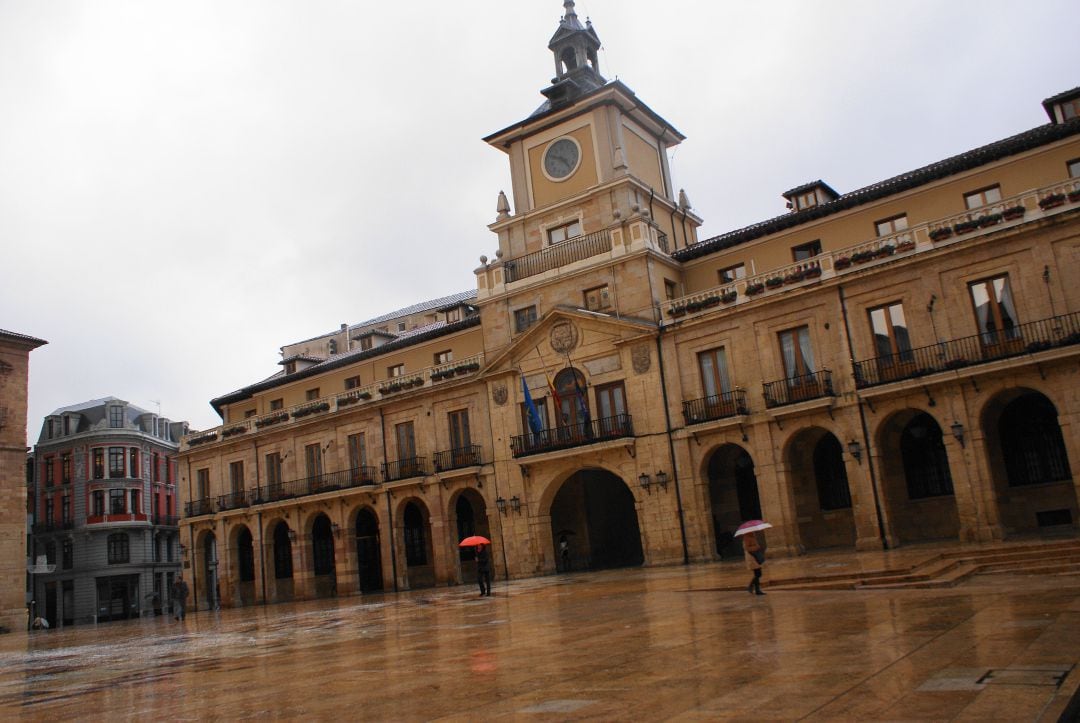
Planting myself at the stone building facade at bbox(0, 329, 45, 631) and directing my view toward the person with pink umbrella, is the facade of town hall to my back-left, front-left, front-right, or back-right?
front-left

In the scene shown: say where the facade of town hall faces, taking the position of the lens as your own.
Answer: facing the viewer and to the left of the viewer

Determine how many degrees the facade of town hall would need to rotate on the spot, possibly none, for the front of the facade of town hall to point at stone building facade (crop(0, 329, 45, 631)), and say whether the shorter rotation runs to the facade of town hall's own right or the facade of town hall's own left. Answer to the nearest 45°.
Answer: approximately 45° to the facade of town hall's own right

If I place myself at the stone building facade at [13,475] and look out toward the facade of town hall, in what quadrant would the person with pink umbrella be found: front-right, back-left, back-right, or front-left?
front-right

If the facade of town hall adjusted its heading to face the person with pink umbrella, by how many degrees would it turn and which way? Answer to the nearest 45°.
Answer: approximately 45° to its left
